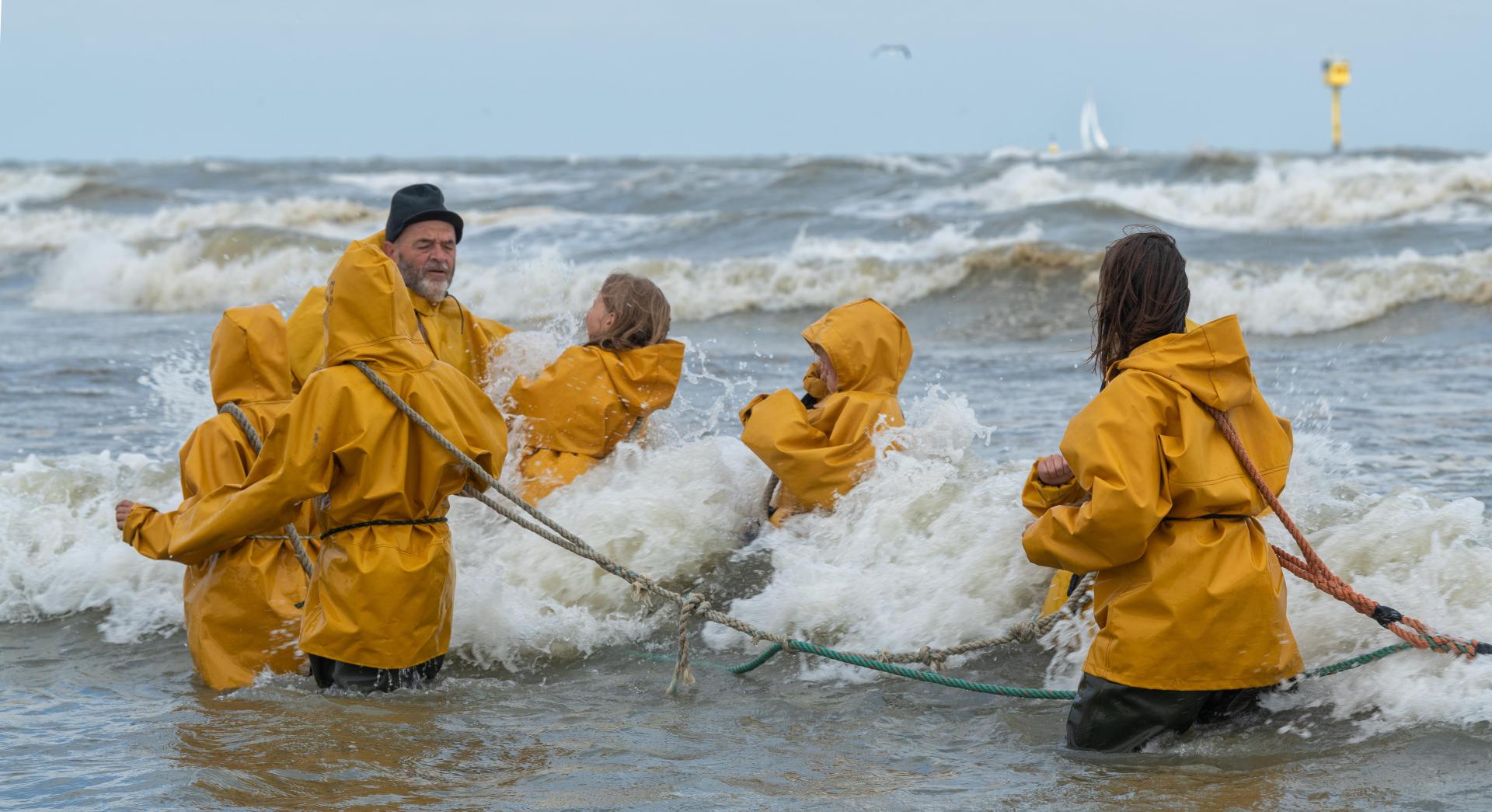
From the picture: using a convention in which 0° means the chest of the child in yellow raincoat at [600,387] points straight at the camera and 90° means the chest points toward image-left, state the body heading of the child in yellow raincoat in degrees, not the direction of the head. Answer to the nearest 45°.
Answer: approximately 135°

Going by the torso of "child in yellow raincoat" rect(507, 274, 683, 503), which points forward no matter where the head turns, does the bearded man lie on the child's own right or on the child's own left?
on the child's own left

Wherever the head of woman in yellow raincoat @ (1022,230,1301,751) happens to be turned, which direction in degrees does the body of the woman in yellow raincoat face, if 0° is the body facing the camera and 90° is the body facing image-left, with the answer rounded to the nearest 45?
approximately 135°

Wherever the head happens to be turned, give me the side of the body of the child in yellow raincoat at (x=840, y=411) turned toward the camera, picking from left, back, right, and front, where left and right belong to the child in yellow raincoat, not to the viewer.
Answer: left

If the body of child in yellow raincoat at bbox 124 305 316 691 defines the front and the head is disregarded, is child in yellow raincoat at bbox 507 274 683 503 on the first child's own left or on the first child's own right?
on the first child's own right

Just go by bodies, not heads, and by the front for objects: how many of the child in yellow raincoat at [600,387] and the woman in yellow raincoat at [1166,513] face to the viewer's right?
0

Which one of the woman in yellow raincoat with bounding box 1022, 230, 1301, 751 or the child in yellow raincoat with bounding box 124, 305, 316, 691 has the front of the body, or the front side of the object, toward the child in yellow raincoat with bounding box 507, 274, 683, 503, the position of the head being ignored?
the woman in yellow raincoat with bounding box 1022, 230, 1301, 751

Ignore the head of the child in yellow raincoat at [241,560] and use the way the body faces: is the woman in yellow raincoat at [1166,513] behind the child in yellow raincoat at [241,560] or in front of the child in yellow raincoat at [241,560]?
behind

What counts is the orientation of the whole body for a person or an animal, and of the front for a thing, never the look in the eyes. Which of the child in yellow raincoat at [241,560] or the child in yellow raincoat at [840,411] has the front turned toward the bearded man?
the child in yellow raincoat at [840,411]

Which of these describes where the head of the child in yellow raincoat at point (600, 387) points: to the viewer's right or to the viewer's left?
to the viewer's left
